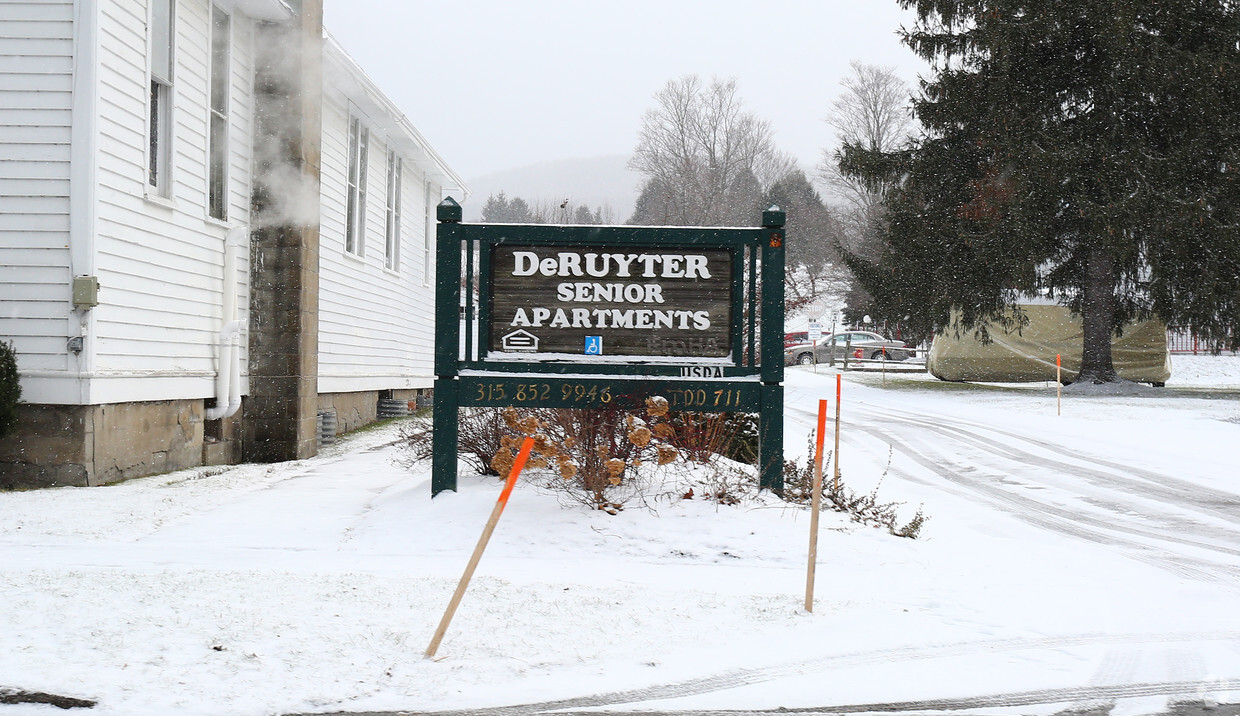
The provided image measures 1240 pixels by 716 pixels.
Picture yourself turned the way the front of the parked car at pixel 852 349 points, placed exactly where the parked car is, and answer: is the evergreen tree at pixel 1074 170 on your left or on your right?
on your left

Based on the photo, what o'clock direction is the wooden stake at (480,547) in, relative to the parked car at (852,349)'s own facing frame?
The wooden stake is roughly at 9 o'clock from the parked car.

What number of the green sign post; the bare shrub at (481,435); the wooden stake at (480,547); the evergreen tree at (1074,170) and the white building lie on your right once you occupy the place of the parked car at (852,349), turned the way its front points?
0

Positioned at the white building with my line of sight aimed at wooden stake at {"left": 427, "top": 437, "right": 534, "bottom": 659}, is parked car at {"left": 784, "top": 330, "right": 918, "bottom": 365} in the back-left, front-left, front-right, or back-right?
back-left

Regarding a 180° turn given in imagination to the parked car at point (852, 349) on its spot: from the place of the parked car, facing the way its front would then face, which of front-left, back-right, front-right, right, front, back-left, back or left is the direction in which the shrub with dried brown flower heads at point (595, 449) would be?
right

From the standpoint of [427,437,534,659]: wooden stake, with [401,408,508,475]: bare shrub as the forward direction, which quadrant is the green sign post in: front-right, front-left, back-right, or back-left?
front-right

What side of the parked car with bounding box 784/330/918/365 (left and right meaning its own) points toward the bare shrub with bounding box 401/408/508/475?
left

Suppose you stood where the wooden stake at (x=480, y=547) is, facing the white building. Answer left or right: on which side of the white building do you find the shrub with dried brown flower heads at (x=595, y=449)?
right

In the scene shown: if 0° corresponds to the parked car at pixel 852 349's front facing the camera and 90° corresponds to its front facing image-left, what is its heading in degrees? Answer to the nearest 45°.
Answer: approximately 90°

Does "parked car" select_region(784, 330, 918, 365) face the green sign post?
no

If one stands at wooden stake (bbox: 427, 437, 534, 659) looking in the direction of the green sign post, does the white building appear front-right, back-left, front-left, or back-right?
front-left
